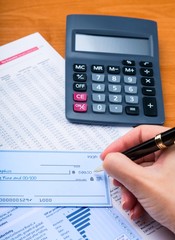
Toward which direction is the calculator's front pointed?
toward the camera
